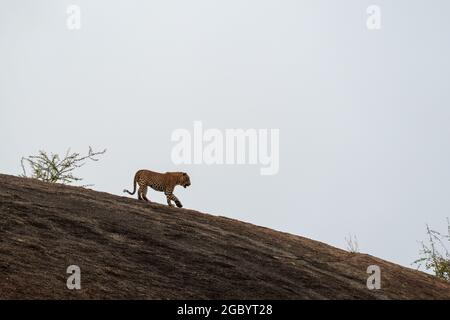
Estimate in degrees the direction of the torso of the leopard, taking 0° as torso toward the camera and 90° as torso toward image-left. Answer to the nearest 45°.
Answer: approximately 270°
